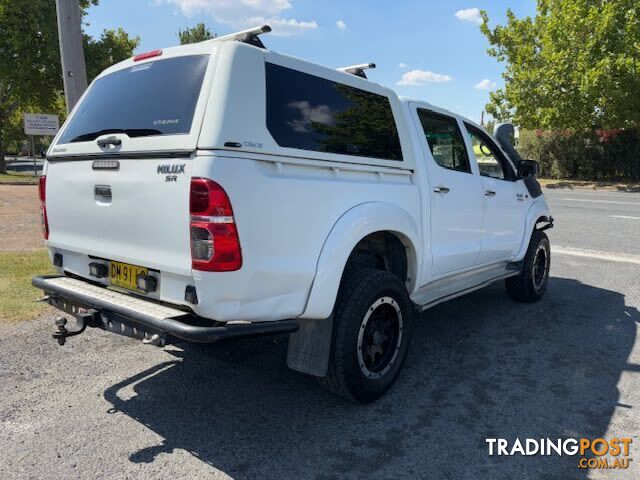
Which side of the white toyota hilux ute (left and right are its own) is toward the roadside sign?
left

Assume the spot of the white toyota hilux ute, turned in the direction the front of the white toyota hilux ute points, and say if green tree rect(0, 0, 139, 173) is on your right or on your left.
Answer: on your left

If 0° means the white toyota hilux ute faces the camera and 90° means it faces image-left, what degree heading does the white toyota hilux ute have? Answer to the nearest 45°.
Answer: approximately 225°

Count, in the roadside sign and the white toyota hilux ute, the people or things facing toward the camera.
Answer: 1

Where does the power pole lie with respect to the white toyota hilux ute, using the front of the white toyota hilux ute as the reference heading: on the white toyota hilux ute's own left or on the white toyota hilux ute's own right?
on the white toyota hilux ute's own left

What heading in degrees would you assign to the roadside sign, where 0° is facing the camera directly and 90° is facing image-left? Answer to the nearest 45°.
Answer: approximately 0°

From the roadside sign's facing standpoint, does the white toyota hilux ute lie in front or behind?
in front

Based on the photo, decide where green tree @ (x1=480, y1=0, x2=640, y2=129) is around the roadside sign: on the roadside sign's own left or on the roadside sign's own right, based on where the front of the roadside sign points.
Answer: on the roadside sign's own left
